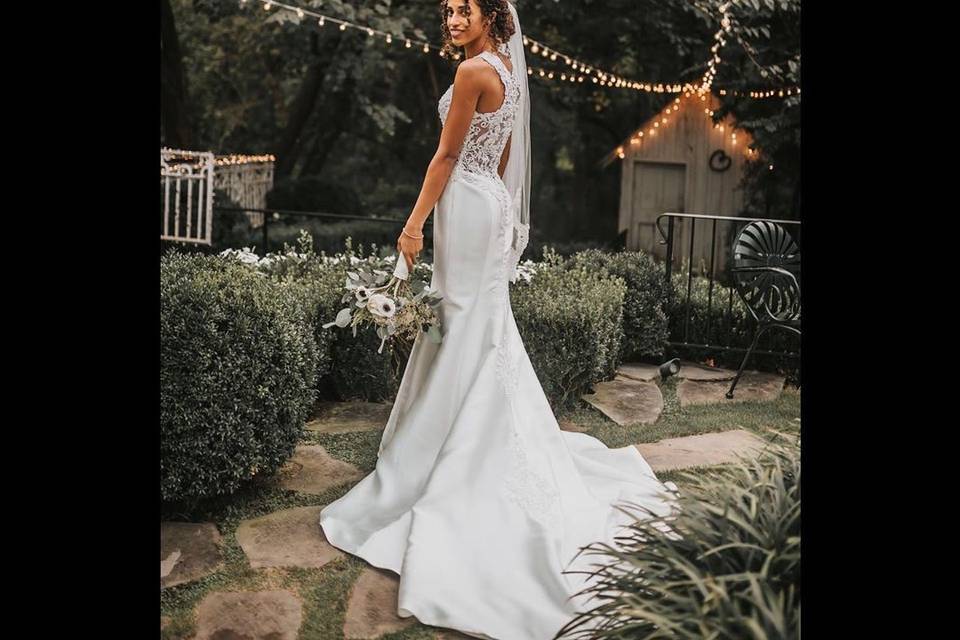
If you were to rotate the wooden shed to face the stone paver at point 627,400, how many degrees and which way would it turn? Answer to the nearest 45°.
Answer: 0° — it already faces it

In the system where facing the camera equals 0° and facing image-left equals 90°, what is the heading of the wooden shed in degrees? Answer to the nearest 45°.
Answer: approximately 0°

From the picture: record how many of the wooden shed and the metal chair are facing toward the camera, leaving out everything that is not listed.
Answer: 1

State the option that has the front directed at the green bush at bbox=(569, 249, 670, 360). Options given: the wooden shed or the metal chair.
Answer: the wooden shed

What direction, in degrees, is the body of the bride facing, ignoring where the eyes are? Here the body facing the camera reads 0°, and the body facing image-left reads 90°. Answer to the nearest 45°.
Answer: approximately 135°

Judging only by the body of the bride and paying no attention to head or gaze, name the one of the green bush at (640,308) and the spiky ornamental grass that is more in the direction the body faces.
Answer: the green bush

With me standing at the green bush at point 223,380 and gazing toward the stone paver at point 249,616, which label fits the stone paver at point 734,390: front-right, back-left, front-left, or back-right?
back-left
